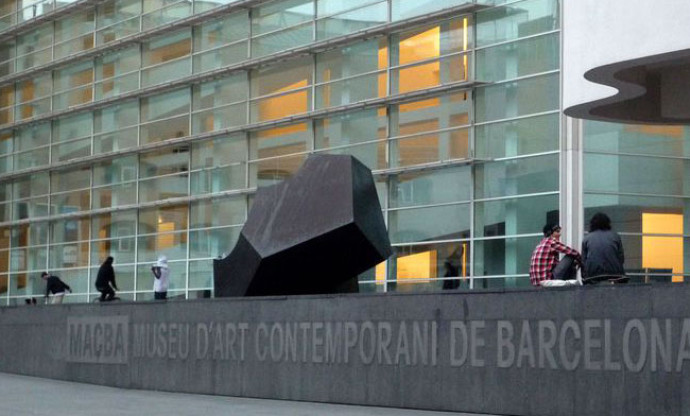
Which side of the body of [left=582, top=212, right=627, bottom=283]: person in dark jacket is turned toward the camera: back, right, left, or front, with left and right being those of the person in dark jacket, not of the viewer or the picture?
back

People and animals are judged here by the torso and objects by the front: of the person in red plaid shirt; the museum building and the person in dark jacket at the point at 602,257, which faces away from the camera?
the person in dark jacket

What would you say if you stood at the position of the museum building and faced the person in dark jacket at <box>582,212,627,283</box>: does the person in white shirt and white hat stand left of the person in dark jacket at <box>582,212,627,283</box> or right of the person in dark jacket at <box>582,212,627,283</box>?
right

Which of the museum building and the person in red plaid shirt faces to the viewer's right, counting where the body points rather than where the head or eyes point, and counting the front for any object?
the person in red plaid shirt

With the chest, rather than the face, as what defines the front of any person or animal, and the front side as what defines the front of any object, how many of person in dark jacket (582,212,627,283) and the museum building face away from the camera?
1

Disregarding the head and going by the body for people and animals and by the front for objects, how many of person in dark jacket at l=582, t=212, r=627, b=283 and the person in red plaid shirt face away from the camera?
1

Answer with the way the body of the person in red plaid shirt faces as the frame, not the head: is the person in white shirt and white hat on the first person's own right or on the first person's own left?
on the first person's own left

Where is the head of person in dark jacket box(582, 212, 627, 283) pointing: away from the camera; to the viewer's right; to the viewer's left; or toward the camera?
away from the camera
